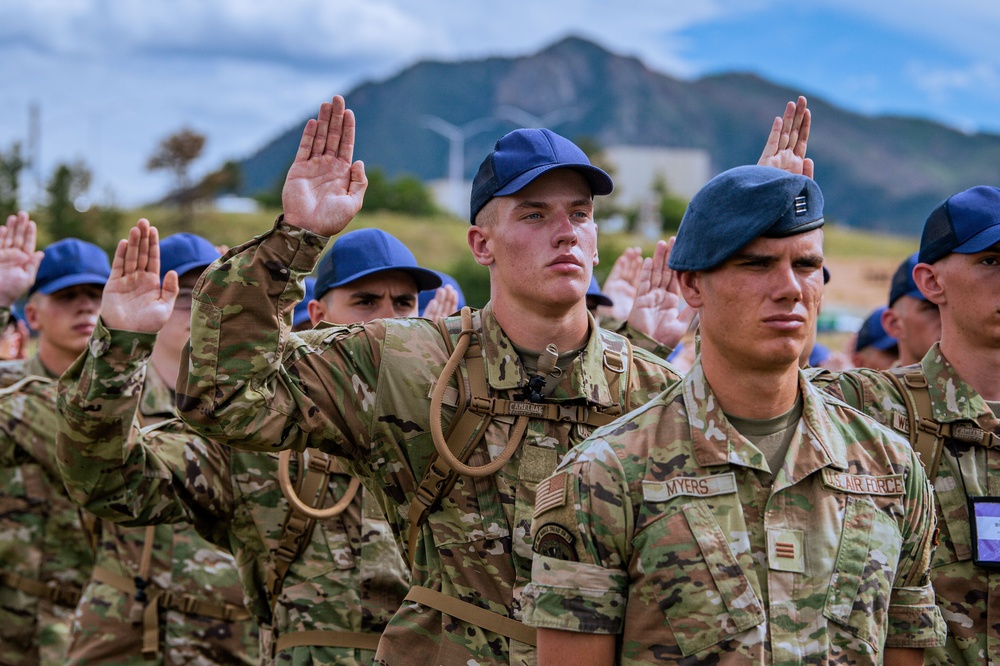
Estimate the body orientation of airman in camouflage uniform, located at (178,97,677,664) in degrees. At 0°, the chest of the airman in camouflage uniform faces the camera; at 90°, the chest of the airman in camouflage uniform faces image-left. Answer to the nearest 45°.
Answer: approximately 315°

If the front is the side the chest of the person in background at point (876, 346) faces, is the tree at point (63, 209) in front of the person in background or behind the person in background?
behind

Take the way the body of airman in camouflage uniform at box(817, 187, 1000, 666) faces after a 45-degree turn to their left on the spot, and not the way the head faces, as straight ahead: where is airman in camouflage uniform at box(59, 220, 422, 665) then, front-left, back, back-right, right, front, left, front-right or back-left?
back

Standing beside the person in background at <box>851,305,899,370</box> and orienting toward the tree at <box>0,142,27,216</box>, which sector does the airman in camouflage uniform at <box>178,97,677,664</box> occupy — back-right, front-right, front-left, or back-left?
back-left

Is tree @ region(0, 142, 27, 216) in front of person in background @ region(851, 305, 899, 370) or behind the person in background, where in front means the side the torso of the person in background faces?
behind

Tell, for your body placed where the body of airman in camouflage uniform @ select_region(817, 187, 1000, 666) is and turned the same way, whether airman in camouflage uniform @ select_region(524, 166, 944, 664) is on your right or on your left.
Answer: on your right

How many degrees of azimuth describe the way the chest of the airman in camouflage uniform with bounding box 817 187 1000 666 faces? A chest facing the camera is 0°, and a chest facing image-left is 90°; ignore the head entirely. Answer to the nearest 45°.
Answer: approximately 315°

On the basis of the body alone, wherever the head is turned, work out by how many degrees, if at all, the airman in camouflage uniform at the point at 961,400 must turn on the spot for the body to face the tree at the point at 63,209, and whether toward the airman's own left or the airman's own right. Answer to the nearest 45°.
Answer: approximately 180°
